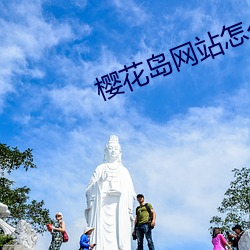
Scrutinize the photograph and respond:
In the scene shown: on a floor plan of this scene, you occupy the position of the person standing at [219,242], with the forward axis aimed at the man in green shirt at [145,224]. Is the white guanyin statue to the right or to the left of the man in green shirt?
right

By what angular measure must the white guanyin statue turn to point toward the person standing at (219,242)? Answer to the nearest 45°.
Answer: approximately 45° to its left

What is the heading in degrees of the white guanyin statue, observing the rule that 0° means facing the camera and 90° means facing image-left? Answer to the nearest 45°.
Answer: approximately 0°

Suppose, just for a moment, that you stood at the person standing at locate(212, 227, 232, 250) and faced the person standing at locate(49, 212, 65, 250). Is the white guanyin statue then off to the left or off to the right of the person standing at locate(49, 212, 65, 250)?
right

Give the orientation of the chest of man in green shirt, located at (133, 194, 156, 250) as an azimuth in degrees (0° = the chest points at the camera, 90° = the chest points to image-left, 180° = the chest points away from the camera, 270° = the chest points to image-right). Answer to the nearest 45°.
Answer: approximately 45°

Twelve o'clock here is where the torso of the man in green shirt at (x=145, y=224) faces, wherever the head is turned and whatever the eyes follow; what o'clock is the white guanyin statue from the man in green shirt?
The white guanyin statue is roughly at 4 o'clock from the man in green shirt.

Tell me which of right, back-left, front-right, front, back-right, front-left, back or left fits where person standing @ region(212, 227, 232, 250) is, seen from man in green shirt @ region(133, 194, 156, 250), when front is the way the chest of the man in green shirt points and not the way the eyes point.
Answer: back-left
